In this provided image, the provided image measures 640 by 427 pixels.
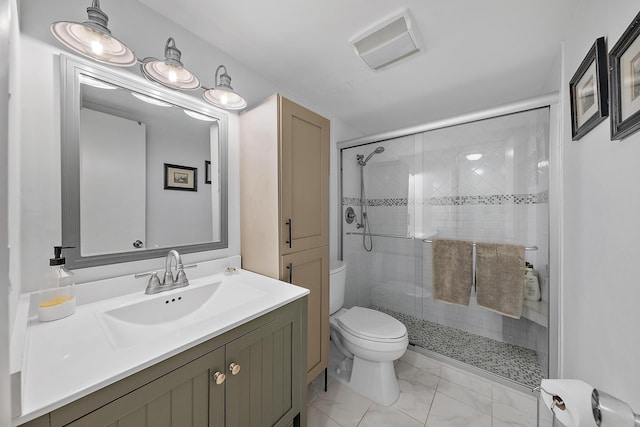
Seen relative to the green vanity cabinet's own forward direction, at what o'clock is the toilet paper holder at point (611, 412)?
The toilet paper holder is roughly at 12 o'clock from the green vanity cabinet.

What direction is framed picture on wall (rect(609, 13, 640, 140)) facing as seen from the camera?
to the viewer's left

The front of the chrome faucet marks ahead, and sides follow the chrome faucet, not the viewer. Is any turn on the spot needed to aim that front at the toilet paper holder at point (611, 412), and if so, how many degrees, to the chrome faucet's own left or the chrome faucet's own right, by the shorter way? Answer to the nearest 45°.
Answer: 0° — it already faces it

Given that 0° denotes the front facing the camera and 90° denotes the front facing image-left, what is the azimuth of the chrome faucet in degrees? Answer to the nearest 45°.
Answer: approximately 315°

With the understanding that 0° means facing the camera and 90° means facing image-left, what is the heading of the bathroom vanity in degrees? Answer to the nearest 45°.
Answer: approximately 315°

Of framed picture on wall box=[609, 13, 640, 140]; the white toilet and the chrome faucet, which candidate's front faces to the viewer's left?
the framed picture on wall

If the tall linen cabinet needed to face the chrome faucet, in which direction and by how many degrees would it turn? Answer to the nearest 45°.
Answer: approximately 135° to its right
